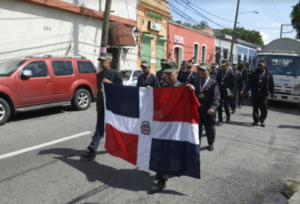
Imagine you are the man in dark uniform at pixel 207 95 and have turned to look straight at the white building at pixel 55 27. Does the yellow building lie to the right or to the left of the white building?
right

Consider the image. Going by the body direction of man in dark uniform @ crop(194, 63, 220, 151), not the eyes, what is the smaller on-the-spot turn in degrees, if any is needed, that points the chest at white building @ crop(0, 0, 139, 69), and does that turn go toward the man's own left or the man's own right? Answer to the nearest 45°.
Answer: approximately 90° to the man's own right

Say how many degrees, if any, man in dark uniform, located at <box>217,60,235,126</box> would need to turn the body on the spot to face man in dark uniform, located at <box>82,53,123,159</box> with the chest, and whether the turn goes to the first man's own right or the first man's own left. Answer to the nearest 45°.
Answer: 0° — they already face them

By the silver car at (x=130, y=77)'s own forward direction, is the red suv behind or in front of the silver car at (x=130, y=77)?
in front

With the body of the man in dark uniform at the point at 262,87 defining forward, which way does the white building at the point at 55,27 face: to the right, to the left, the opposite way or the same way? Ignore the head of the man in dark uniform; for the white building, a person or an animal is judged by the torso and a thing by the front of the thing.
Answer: to the left

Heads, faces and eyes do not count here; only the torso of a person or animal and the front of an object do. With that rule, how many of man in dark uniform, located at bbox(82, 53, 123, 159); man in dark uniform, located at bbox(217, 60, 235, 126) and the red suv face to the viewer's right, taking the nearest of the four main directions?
0

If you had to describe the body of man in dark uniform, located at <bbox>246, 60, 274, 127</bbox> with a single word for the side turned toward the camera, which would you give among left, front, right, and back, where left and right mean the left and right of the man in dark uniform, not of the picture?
front

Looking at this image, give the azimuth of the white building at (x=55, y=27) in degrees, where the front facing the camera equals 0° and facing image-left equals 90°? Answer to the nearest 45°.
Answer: approximately 315°

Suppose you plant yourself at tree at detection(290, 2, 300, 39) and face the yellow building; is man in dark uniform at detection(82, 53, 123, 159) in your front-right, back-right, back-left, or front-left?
front-left

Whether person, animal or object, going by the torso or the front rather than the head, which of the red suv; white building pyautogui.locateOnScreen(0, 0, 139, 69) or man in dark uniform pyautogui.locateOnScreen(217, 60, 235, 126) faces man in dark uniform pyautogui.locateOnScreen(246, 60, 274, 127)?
the white building

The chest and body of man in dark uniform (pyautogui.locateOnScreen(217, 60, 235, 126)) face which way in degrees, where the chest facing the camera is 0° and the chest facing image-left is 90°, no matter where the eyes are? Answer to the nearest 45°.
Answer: approximately 45°

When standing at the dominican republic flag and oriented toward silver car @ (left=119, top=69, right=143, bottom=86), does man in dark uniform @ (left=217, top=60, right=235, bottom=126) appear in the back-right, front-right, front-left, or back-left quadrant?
front-right

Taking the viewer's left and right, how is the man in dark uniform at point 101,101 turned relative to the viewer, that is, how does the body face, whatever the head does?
facing the viewer and to the left of the viewer
